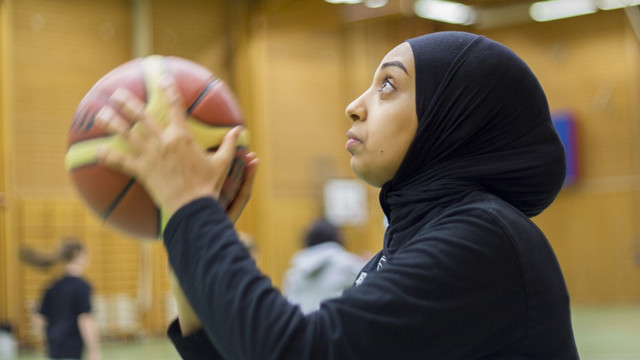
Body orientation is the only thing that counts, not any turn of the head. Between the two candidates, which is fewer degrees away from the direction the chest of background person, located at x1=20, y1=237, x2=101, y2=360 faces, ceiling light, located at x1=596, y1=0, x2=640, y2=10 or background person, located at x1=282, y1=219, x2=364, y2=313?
the ceiling light

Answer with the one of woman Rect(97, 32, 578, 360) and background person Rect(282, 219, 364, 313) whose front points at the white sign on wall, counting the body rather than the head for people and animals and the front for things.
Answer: the background person

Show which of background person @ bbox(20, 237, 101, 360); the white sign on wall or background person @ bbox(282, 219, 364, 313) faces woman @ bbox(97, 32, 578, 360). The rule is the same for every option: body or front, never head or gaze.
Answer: the white sign on wall

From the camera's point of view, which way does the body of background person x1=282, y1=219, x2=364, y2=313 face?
away from the camera

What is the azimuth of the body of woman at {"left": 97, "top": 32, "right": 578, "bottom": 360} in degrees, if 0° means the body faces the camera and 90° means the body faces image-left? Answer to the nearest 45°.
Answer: approximately 90°

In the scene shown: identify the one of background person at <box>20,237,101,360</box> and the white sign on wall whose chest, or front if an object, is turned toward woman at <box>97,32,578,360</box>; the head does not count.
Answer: the white sign on wall

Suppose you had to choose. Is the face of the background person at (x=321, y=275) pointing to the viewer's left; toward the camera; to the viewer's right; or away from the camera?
away from the camera

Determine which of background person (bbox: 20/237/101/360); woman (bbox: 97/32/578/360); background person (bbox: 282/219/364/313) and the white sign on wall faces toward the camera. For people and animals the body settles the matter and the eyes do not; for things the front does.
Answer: the white sign on wall

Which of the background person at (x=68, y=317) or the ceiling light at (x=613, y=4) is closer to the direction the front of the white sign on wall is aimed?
the background person

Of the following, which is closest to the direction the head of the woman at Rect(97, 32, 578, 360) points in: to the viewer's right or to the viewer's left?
to the viewer's left
